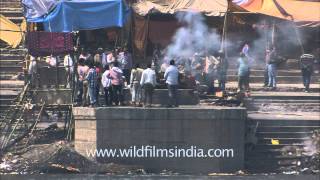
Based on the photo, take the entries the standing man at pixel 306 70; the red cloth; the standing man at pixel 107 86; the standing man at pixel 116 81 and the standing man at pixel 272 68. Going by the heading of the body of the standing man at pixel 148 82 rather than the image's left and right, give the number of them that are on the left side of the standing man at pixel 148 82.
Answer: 3

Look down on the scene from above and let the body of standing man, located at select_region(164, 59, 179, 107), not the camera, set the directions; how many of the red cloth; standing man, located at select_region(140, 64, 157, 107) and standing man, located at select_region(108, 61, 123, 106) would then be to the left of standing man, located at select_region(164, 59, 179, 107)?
3

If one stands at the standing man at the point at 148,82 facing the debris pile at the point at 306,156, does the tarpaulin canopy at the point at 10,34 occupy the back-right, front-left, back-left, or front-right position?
back-left

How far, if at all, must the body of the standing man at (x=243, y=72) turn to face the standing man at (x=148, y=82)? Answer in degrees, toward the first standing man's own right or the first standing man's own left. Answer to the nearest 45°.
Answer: approximately 135° to the first standing man's own left

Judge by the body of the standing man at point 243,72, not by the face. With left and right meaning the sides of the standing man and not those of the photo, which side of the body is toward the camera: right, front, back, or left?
back

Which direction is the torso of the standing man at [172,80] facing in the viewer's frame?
away from the camera

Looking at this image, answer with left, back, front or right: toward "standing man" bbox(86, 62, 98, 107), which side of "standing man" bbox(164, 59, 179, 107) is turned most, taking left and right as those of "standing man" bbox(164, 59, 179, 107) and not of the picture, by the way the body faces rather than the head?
left

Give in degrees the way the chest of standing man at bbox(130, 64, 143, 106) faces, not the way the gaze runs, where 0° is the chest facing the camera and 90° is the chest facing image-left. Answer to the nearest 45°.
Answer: approximately 180°

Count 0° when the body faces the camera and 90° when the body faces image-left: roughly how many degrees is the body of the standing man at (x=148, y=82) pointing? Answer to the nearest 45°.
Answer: approximately 180°

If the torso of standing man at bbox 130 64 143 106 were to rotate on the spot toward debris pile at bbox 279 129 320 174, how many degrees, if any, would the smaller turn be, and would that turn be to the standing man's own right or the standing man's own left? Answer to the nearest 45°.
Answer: approximately 90° to the standing man's own right
